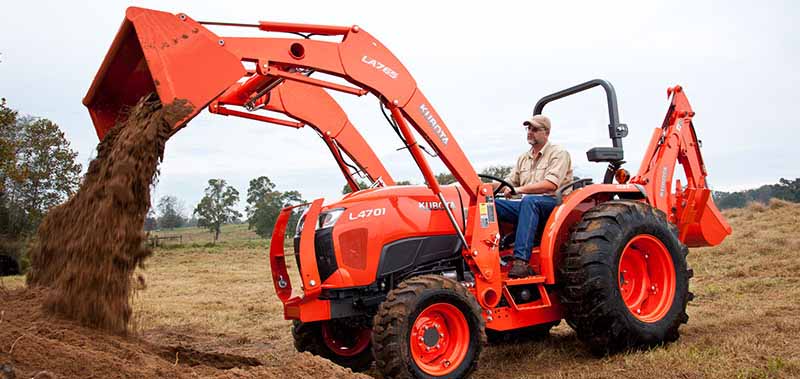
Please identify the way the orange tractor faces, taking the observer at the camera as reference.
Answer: facing the viewer and to the left of the viewer

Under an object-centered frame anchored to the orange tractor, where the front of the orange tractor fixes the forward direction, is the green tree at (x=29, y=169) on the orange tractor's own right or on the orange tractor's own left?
on the orange tractor's own right

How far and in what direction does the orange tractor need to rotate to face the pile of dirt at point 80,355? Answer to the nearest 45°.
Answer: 0° — it already faces it

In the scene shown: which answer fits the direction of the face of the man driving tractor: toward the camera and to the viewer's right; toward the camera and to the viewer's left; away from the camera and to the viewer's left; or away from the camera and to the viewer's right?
toward the camera and to the viewer's left

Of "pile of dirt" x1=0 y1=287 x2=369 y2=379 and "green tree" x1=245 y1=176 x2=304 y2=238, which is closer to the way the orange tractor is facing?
the pile of dirt
